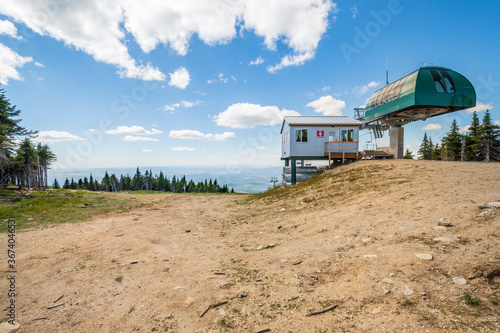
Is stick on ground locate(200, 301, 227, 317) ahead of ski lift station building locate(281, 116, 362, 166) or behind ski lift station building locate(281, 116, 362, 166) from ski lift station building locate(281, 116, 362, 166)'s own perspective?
ahead

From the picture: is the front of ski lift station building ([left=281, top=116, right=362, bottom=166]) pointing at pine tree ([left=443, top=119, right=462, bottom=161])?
no

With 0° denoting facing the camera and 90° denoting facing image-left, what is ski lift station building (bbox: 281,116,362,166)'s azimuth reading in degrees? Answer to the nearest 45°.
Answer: approximately 0°

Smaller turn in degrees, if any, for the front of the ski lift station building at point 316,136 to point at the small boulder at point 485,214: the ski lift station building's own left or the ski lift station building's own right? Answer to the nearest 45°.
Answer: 0° — it already faces it

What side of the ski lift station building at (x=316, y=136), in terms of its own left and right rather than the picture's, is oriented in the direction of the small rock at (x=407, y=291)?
front

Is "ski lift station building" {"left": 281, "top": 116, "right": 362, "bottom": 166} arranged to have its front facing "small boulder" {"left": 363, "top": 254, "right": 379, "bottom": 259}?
yes

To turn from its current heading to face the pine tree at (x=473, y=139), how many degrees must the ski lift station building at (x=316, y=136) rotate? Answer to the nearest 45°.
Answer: approximately 135° to its left
